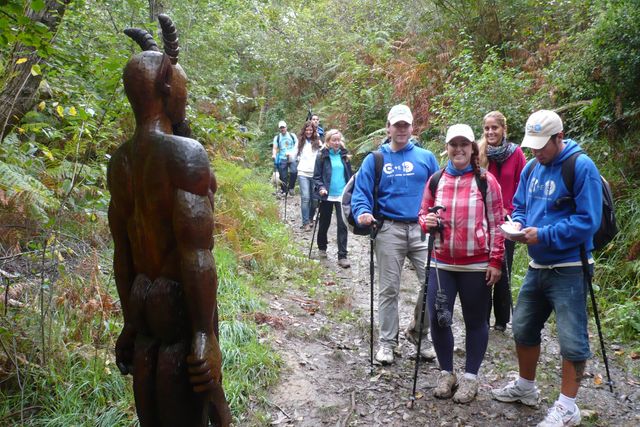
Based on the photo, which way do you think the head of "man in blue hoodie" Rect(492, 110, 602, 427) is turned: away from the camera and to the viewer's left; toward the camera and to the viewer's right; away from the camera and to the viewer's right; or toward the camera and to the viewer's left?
toward the camera and to the viewer's left

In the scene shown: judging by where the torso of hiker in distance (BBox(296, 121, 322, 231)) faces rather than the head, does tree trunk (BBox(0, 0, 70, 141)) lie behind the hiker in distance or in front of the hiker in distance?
in front

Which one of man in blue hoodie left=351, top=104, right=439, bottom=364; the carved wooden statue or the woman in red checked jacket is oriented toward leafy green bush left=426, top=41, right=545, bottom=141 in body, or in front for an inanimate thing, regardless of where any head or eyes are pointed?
the carved wooden statue

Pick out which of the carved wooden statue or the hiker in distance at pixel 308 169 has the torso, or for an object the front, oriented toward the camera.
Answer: the hiker in distance

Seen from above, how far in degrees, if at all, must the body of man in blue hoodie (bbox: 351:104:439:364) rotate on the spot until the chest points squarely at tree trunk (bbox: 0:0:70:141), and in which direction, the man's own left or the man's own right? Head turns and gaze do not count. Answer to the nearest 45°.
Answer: approximately 45° to the man's own right

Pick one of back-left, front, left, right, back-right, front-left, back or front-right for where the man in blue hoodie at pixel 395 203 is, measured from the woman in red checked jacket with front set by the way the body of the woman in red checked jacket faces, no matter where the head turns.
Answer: back-right

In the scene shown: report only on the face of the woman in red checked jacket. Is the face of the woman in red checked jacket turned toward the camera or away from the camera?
toward the camera

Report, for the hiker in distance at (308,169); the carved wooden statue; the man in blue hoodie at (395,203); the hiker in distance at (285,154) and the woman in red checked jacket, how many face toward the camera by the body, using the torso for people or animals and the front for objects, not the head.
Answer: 4

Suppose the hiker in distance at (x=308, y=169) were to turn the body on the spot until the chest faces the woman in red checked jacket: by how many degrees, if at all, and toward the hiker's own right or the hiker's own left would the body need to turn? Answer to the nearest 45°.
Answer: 0° — they already face them

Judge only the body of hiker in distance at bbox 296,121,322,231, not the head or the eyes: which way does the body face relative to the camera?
toward the camera

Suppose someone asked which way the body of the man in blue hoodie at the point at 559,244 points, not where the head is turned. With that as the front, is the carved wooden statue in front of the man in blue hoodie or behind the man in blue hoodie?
in front

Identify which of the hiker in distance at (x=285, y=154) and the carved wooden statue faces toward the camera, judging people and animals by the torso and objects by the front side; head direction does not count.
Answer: the hiker in distance

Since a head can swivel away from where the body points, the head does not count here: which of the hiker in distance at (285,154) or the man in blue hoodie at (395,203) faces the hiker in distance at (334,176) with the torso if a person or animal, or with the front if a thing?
the hiker in distance at (285,154)

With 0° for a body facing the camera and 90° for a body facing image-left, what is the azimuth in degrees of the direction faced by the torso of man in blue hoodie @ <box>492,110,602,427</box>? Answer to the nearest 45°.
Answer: approximately 45°

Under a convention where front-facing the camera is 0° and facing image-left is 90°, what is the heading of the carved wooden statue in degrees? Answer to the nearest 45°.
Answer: approximately 225°

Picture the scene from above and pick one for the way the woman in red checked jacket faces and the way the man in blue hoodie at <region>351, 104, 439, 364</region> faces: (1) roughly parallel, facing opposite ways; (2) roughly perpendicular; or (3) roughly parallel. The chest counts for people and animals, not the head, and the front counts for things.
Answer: roughly parallel

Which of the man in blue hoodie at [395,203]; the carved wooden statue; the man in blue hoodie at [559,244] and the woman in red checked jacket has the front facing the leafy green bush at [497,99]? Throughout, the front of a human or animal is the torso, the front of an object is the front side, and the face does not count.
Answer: the carved wooden statue

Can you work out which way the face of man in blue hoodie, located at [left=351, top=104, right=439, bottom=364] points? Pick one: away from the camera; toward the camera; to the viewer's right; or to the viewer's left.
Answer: toward the camera
